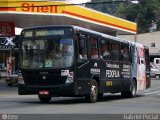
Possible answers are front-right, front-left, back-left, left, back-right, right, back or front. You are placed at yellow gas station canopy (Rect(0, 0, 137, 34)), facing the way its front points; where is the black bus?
front

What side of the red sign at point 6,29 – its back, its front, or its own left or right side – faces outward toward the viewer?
front

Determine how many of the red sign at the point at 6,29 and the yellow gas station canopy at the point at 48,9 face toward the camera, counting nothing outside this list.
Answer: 2

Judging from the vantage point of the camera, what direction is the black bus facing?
facing the viewer and to the left of the viewer

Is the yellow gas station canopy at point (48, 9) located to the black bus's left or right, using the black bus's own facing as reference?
on its right

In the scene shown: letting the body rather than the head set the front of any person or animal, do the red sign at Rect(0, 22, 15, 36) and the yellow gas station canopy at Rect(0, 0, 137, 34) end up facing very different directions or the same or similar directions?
same or similar directions

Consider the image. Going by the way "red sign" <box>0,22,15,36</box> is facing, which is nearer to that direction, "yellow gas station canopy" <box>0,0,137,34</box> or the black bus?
the black bus
